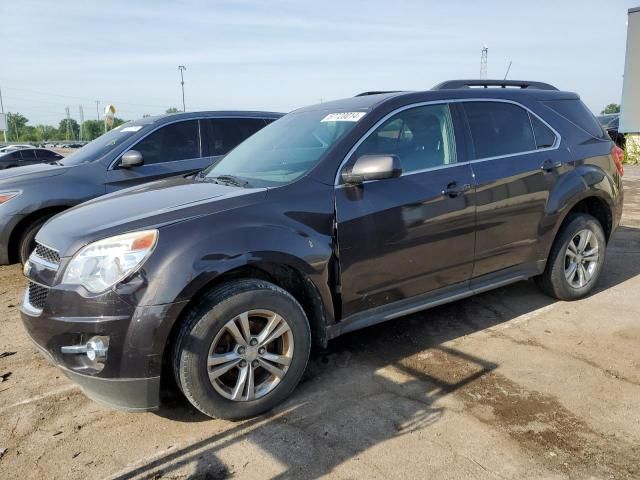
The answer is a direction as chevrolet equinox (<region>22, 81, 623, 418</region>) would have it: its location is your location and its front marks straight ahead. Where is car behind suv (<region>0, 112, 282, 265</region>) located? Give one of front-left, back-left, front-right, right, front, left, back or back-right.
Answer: right

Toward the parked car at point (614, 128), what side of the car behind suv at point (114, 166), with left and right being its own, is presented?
back

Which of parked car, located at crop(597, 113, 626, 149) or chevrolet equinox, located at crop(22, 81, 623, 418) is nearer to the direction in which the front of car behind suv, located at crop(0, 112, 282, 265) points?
the chevrolet equinox

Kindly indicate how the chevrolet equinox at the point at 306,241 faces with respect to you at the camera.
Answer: facing the viewer and to the left of the viewer

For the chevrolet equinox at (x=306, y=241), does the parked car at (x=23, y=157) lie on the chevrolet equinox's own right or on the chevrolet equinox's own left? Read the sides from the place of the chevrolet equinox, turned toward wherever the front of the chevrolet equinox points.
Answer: on the chevrolet equinox's own right

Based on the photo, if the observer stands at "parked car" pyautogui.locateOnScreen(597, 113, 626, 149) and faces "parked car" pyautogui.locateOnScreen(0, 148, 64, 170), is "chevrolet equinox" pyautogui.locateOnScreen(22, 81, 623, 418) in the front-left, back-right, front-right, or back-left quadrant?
front-left

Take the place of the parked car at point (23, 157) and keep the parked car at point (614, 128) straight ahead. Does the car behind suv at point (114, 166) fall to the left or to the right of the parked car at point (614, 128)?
right

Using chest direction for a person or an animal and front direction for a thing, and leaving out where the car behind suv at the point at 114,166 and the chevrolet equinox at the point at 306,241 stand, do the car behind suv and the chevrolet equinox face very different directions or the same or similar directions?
same or similar directions

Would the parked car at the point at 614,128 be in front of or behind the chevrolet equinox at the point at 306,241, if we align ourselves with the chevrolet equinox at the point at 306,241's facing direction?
behind

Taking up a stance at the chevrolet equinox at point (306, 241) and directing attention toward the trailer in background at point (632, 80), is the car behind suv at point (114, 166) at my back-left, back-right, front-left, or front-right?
front-left

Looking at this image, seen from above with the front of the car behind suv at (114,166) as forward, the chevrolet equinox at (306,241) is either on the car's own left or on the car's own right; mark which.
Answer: on the car's own left

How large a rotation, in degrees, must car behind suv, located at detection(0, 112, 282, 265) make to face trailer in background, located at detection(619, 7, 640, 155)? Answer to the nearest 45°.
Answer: approximately 180°

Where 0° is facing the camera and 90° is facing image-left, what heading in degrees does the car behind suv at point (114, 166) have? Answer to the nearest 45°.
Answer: approximately 45°

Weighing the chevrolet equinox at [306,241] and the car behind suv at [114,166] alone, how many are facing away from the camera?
0

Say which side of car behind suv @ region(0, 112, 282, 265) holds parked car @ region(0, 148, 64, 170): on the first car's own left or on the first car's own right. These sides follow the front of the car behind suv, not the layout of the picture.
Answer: on the first car's own right
